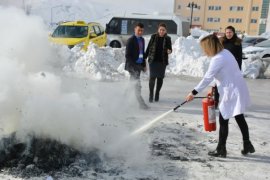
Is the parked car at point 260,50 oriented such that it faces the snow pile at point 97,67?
yes

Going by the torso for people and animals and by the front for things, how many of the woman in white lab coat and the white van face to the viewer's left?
2

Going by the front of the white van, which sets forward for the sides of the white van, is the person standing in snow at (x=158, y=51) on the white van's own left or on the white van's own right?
on the white van's own left

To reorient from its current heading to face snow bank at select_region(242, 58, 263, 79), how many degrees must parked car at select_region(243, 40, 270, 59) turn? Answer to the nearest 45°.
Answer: approximately 45° to its left

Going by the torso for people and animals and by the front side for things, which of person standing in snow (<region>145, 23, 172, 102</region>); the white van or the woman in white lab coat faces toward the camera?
the person standing in snow

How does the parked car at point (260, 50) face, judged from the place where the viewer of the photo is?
facing the viewer and to the left of the viewer

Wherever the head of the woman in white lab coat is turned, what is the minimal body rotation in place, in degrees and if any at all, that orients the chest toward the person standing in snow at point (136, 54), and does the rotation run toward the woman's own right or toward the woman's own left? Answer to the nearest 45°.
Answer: approximately 45° to the woman's own right

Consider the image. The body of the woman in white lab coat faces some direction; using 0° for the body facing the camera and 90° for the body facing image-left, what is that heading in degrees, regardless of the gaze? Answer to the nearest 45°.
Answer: approximately 90°

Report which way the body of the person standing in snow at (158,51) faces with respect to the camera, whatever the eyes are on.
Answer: toward the camera

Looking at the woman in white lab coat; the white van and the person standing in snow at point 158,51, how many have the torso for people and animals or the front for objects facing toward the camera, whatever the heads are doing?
1

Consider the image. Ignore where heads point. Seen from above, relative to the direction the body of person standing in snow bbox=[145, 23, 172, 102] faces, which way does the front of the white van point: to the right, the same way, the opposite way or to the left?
to the right

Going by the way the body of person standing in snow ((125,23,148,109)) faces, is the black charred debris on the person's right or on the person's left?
on the person's right

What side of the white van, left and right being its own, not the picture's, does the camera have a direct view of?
left

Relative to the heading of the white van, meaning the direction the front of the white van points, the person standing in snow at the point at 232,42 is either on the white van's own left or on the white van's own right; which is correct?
on the white van's own left

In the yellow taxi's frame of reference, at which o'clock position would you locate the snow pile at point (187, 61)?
The snow pile is roughly at 9 o'clock from the yellow taxi.

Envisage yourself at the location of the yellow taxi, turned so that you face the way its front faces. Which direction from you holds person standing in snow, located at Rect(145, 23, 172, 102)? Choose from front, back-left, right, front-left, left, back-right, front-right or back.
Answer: front-left
